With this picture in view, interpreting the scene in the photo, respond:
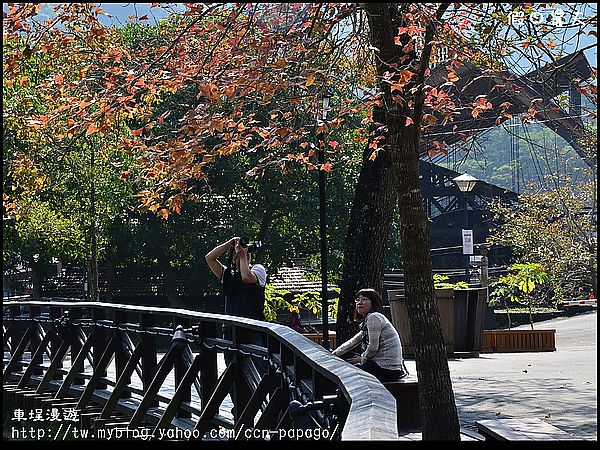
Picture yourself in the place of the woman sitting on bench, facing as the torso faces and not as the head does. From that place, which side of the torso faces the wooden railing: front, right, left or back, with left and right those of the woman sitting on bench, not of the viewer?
front

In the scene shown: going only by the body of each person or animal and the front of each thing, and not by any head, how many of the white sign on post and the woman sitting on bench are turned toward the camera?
1

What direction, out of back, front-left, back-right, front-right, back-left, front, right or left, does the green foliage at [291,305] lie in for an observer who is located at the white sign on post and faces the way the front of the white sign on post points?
front-right

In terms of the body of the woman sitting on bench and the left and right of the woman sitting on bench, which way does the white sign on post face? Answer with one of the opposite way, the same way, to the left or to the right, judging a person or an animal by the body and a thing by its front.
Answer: to the left

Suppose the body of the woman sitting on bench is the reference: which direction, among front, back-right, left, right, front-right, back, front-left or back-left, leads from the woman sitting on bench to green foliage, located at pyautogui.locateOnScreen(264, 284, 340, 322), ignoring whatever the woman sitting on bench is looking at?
right

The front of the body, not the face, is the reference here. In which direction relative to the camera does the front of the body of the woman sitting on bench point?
to the viewer's left

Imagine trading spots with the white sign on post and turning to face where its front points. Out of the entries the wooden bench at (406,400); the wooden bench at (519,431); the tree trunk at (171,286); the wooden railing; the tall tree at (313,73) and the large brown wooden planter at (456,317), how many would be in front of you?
5

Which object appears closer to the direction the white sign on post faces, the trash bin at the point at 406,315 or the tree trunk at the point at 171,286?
the trash bin

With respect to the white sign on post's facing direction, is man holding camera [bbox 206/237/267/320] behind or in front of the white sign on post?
in front

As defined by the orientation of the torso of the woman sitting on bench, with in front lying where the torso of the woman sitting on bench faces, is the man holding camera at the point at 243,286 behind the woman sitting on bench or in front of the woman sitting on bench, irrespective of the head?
in front

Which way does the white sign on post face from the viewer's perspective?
toward the camera
